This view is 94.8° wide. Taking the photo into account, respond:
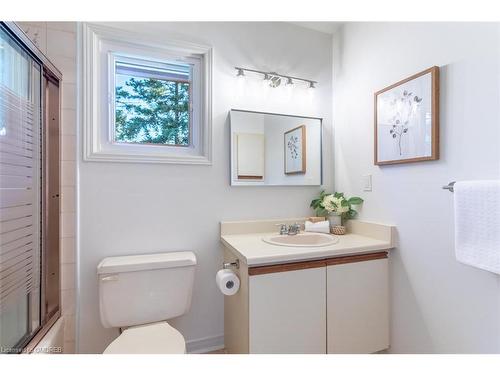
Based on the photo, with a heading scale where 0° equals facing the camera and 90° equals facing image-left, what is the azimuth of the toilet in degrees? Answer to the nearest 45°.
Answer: approximately 0°

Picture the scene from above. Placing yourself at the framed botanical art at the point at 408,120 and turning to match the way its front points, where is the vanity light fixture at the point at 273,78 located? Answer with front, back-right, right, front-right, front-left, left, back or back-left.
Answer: front-right

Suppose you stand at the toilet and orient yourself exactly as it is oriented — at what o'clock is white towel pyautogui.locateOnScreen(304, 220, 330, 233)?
The white towel is roughly at 9 o'clock from the toilet.

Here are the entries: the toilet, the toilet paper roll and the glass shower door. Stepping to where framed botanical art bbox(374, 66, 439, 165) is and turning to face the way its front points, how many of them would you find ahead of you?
3

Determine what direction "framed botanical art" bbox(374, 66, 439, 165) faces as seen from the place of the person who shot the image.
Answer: facing the viewer and to the left of the viewer

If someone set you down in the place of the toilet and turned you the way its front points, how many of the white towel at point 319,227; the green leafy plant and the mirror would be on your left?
3

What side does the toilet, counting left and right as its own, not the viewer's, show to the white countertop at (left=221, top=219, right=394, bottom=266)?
left

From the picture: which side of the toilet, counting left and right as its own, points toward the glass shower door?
right

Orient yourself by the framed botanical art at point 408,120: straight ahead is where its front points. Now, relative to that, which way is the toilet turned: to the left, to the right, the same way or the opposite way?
to the left

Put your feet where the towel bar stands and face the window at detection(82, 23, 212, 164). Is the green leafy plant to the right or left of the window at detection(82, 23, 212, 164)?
right

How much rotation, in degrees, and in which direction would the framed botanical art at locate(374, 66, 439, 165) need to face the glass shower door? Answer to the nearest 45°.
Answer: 0° — it already faces it

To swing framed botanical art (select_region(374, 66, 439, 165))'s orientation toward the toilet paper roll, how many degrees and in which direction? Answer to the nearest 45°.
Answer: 0° — it already faces it

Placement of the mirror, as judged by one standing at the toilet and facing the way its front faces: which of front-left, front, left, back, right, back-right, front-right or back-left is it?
left

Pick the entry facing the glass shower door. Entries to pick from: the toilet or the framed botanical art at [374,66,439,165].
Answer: the framed botanical art

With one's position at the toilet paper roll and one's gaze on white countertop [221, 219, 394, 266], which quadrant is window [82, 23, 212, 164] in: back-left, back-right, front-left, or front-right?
back-left

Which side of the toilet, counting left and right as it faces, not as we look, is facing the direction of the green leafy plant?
left

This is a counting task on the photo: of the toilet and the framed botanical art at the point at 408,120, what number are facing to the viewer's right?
0
